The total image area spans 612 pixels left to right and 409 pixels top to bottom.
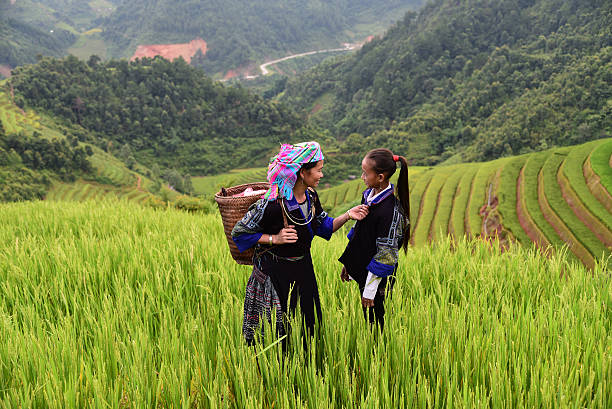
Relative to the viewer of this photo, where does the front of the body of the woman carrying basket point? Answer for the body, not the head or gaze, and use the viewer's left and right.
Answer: facing the viewer and to the right of the viewer

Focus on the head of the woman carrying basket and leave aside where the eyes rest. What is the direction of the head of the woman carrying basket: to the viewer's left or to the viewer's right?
to the viewer's right

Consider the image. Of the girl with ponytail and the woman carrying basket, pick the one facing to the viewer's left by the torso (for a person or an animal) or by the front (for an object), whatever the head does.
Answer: the girl with ponytail

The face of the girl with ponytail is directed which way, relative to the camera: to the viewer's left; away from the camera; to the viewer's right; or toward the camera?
to the viewer's left

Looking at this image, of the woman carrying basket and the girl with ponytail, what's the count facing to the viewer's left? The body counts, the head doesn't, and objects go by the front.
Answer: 1

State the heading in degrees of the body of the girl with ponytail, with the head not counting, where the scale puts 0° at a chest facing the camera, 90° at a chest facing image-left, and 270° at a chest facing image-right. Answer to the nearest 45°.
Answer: approximately 90°
